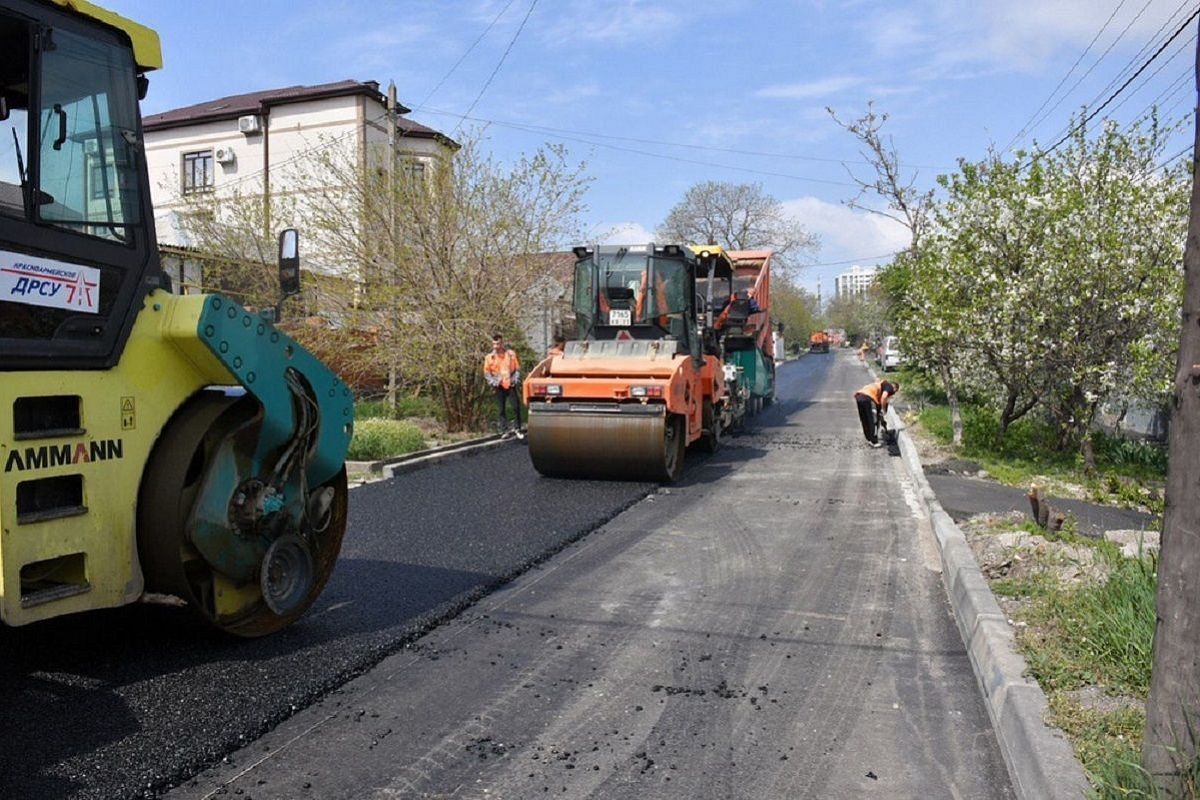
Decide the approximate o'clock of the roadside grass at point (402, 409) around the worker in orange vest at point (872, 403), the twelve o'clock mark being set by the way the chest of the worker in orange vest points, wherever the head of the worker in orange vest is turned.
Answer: The roadside grass is roughly at 6 o'clock from the worker in orange vest.

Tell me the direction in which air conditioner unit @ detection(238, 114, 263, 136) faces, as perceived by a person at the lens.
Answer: facing the viewer and to the left of the viewer

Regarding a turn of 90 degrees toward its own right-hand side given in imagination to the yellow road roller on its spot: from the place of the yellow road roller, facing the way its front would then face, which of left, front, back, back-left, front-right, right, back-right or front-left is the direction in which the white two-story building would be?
back-left

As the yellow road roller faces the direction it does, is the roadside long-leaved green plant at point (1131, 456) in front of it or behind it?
in front

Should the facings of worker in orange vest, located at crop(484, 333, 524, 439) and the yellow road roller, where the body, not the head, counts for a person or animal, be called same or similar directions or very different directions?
very different directions

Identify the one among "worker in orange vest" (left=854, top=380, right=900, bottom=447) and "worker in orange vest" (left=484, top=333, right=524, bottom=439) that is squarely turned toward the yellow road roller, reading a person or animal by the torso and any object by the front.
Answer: "worker in orange vest" (left=484, top=333, right=524, bottom=439)

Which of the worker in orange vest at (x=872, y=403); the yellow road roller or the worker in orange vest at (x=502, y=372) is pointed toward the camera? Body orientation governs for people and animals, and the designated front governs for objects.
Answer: the worker in orange vest at (x=502, y=372)

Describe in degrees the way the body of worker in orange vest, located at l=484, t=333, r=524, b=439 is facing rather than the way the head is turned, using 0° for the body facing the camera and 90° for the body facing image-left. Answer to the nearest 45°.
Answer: approximately 0°

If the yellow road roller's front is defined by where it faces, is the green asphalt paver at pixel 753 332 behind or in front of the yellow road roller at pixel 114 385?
in front

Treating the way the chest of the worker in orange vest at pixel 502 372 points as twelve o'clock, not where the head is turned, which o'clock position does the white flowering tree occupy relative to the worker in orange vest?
The white flowering tree is roughly at 10 o'clock from the worker in orange vest.

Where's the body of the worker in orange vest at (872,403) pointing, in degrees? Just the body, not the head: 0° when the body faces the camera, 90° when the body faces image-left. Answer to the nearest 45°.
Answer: approximately 270°

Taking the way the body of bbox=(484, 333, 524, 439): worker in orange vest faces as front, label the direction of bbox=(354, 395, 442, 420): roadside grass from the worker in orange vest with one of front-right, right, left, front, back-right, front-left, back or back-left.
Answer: back-right

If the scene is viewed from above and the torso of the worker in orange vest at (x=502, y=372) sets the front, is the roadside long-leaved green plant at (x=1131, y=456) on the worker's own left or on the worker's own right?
on the worker's own left

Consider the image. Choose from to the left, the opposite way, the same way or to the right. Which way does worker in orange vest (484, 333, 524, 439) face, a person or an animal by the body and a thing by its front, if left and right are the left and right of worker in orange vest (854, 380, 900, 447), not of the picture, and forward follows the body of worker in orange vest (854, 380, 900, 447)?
to the right

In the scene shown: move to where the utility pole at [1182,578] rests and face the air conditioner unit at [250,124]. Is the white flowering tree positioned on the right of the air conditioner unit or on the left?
right

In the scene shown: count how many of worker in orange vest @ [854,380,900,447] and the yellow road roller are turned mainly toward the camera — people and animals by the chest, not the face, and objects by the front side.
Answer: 0

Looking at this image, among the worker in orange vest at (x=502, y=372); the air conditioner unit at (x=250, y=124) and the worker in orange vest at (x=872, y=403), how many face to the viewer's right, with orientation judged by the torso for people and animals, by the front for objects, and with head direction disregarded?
1

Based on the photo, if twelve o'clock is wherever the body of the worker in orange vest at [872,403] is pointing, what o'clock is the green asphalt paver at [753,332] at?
The green asphalt paver is roughly at 8 o'clock from the worker in orange vest.

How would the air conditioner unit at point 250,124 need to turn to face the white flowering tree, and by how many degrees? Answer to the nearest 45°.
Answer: approximately 45° to its left

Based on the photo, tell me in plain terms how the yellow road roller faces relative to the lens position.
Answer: facing away from the viewer and to the right of the viewer
